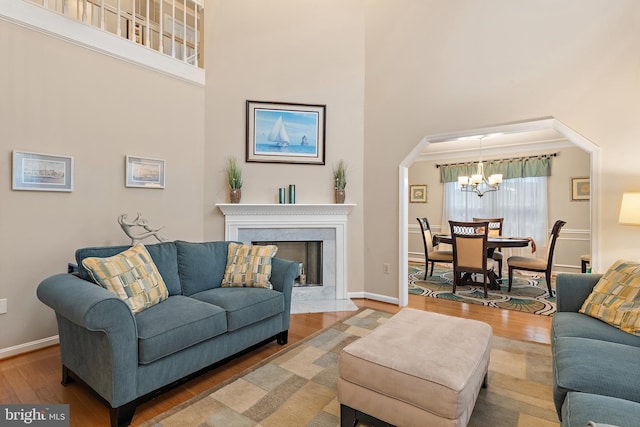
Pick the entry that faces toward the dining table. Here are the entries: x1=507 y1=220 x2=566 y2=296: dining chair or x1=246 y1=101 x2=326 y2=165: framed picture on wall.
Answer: the dining chair

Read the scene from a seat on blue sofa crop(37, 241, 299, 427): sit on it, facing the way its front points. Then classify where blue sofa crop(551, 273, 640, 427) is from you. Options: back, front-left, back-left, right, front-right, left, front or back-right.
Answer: front

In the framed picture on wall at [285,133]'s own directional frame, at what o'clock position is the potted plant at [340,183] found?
The potted plant is roughly at 9 o'clock from the framed picture on wall.

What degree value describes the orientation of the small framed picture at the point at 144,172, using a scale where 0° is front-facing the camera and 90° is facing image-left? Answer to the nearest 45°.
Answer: approximately 315°

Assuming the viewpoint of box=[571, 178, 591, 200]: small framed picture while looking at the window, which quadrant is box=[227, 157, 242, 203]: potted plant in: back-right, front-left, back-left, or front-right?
front-left

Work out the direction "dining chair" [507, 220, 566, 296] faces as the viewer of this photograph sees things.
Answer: facing to the left of the viewer

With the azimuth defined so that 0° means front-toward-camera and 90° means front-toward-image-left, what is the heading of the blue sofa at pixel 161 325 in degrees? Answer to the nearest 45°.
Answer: approximately 315°

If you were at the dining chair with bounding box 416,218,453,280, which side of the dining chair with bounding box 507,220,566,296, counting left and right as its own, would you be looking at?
front

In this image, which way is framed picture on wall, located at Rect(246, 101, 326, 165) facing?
toward the camera

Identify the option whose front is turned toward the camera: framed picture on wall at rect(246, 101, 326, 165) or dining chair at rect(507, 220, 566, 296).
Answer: the framed picture on wall

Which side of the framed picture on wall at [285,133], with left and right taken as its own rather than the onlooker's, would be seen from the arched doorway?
left

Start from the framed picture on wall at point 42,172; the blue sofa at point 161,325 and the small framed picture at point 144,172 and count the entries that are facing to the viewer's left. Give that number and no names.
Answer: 0

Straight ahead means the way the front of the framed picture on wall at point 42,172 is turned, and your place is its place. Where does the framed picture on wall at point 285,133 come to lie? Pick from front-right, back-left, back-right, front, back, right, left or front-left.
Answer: front-left
